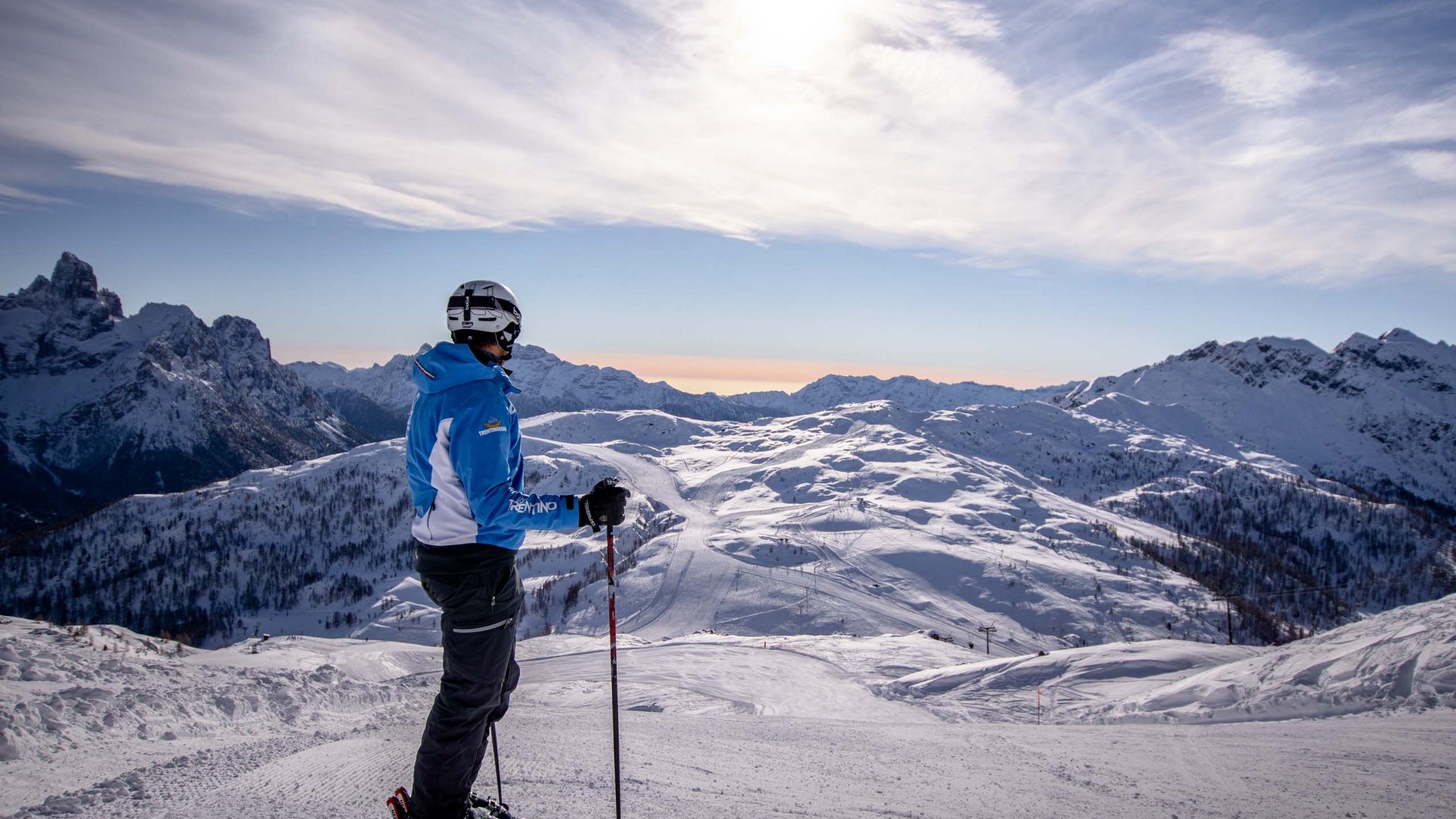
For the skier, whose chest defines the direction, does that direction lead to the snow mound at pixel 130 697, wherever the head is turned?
no

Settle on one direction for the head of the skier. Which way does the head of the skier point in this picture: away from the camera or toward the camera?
away from the camera

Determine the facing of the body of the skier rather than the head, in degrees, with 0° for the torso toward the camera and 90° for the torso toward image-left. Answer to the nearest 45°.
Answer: approximately 270°

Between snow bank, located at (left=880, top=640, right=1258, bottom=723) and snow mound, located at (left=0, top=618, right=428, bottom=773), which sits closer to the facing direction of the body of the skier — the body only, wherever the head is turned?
the snow bank
